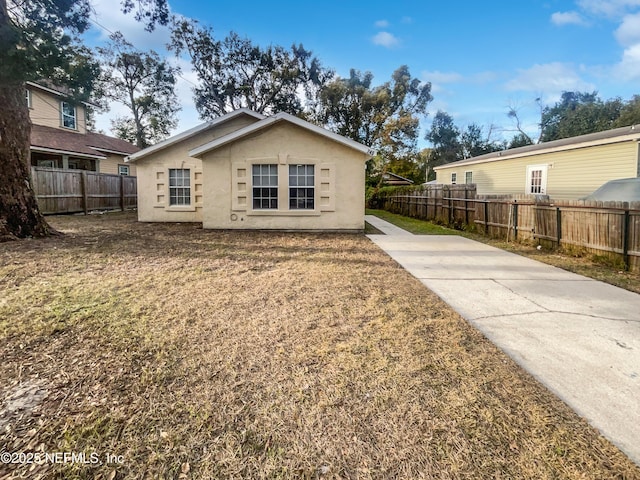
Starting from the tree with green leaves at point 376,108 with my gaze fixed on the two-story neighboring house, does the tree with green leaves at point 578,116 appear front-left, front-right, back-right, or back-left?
back-left

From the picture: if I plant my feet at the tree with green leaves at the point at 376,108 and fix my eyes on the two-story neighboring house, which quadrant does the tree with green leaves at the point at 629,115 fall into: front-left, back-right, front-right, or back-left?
back-left

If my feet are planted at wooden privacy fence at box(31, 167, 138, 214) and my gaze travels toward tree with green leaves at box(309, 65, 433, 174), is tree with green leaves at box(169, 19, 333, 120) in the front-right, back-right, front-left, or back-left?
front-left

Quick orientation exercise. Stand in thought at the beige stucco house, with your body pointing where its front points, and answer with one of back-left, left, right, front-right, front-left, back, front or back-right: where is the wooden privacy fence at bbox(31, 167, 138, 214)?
back-right

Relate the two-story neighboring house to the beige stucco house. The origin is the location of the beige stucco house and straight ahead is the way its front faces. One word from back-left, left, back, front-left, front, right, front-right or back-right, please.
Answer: back-right

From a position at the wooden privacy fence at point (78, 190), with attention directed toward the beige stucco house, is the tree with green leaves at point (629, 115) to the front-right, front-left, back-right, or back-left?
front-left

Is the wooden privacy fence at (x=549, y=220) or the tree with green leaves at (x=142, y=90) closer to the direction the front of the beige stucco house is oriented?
the wooden privacy fence

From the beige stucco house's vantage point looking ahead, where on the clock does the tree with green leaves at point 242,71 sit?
The tree with green leaves is roughly at 6 o'clock from the beige stucco house.

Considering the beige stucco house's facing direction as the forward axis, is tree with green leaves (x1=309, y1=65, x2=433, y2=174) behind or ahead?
behind

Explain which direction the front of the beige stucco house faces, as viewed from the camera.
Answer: facing the viewer
